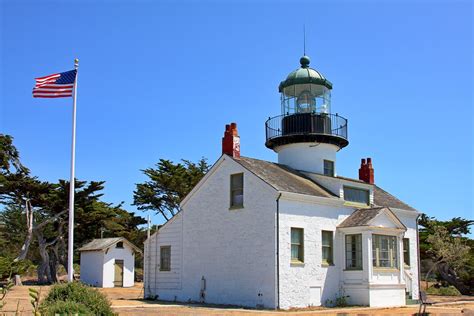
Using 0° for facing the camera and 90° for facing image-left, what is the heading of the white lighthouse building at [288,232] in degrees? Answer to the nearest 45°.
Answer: approximately 315°

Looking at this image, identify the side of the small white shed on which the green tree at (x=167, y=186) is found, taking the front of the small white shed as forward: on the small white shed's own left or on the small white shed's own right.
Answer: on the small white shed's own left

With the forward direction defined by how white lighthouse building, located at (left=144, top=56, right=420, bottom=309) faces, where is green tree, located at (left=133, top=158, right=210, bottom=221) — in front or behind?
behind

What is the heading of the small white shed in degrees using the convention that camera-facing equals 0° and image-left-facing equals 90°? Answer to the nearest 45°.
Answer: approximately 315°

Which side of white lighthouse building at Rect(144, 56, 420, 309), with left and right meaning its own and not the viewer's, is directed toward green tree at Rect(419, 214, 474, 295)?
left

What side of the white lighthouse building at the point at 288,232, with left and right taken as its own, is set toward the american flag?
right

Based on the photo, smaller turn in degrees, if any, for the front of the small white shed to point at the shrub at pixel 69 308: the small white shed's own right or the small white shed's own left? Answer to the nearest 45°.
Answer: approximately 45° to the small white shed's own right

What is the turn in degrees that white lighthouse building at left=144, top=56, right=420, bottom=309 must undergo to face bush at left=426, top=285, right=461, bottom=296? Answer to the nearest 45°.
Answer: approximately 90° to its left
